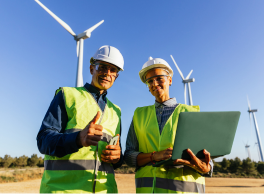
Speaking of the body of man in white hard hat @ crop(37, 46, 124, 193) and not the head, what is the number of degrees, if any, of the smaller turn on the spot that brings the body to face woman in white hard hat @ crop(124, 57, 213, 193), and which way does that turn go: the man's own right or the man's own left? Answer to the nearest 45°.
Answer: approximately 45° to the man's own left

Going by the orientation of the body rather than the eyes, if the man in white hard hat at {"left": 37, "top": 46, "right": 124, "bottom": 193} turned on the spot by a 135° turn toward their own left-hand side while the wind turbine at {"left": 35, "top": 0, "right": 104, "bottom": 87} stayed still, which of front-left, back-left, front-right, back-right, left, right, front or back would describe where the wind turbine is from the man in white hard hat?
front
